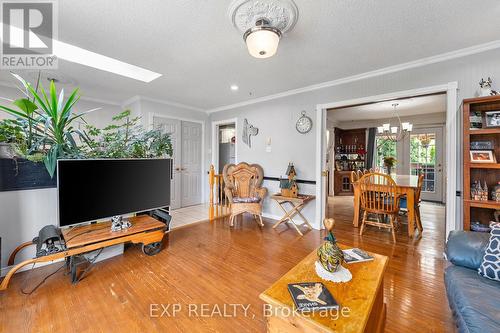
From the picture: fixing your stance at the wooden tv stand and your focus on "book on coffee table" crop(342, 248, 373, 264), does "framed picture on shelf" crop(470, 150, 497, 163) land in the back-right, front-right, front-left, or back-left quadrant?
front-left

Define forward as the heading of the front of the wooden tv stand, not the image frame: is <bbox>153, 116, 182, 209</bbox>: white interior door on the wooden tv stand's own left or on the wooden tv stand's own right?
on the wooden tv stand's own left

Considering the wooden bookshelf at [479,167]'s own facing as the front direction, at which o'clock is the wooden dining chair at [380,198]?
The wooden dining chair is roughly at 2 o'clock from the wooden bookshelf.

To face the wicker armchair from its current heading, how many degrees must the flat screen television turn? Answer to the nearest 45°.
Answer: approximately 45° to its left

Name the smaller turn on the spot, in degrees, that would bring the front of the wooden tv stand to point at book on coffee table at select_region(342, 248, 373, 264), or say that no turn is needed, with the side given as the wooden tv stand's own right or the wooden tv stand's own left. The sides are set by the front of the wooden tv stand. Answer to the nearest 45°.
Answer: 0° — it already faces it

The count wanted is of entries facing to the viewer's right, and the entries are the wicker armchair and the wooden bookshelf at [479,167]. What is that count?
0

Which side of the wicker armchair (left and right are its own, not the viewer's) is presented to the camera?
front

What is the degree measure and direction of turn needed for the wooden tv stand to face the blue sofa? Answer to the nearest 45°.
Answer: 0° — it already faces it

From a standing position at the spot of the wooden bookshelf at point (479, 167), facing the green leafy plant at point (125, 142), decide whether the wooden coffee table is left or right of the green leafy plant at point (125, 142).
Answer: left

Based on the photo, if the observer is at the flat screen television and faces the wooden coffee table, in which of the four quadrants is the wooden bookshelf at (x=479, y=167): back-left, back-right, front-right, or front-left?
front-left

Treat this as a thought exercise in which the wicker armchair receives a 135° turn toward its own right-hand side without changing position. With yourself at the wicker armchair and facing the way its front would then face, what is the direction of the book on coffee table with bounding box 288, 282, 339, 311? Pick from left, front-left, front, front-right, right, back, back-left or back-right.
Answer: back-left

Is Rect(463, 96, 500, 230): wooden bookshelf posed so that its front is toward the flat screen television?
yes

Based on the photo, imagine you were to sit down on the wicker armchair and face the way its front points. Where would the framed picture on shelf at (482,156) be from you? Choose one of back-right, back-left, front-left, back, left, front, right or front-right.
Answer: front-left

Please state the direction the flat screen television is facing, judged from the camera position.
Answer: facing the viewer and to the right of the viewer

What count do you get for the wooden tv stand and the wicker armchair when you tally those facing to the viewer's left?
0
